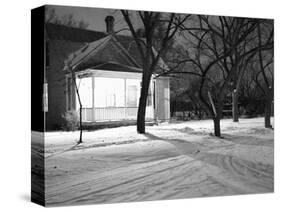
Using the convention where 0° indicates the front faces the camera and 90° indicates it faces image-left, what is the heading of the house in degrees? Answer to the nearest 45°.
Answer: approximately 315°

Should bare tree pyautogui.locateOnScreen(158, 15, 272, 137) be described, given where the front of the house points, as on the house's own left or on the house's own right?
on the house's own left
